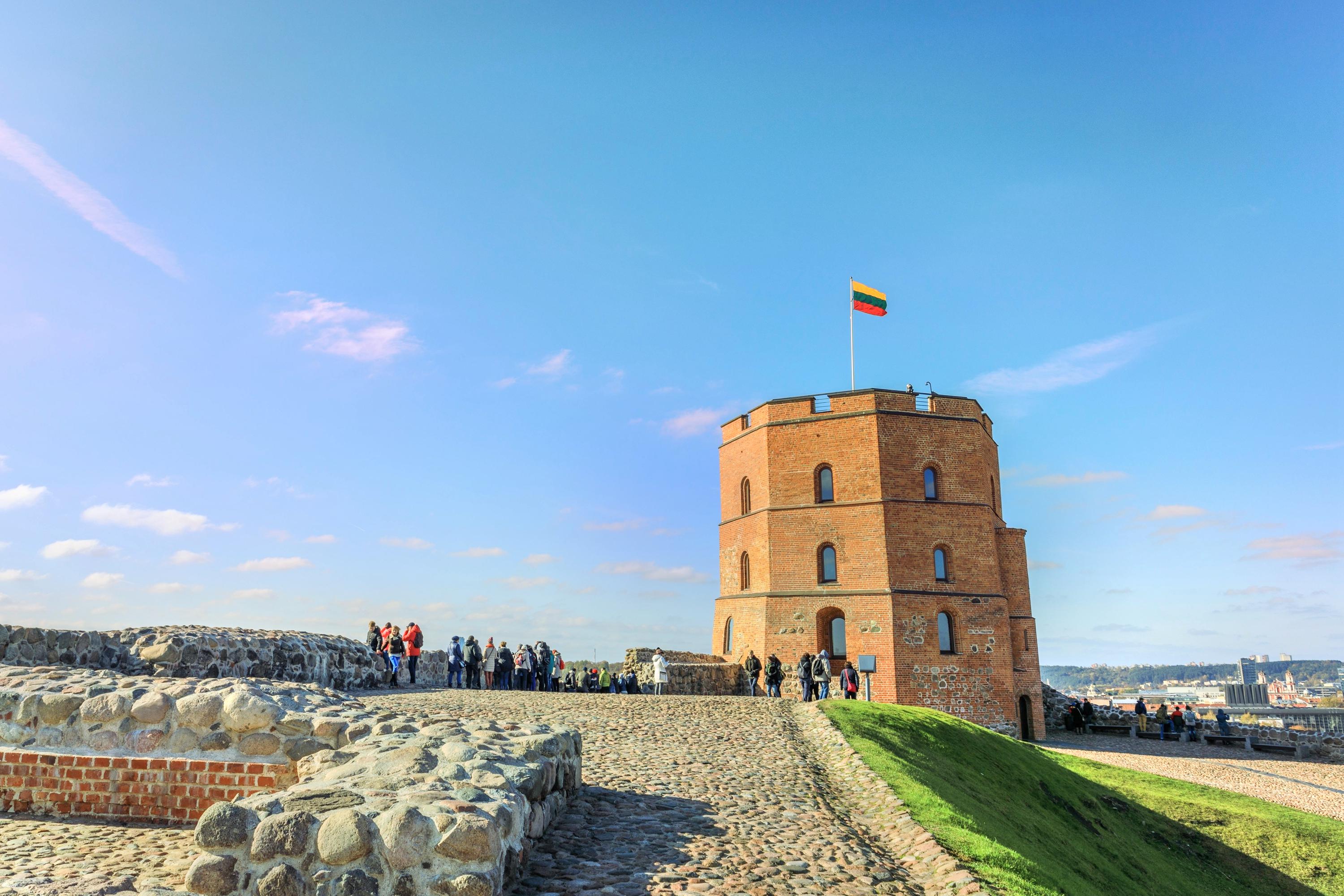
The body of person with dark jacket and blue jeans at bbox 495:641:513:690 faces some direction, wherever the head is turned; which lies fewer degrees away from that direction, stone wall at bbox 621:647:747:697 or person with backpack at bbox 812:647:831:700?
the stone wall

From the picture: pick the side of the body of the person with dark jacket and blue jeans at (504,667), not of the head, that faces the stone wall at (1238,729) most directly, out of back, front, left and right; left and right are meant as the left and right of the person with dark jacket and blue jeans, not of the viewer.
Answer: right

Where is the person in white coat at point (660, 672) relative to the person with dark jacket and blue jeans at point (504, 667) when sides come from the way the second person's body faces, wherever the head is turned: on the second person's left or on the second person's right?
on the second person's right

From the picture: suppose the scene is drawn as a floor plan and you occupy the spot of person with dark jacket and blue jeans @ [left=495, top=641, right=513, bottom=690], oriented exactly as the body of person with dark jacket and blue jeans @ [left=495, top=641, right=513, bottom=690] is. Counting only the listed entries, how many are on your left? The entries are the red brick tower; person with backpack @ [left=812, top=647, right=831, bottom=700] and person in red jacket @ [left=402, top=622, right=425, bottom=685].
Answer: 1

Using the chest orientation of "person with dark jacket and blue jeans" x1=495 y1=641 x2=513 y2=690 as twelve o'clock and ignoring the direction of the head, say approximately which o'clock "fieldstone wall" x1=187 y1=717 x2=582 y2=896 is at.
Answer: The fieldstone wall is roughly at 6 o'clock from the person with dark jacket and blue jeans.

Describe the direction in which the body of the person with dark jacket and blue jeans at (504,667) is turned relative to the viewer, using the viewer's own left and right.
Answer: facing away from the viewer

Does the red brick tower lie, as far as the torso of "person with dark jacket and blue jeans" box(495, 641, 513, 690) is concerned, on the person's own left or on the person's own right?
on the person's own right

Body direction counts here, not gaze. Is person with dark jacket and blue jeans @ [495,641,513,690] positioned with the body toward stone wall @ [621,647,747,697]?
no

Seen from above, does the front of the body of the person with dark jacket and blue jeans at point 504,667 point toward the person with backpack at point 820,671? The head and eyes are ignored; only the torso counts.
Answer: no

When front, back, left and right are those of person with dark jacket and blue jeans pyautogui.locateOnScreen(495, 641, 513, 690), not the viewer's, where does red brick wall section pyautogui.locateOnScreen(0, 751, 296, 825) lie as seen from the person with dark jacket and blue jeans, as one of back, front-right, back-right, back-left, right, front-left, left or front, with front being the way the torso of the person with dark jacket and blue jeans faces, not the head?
back

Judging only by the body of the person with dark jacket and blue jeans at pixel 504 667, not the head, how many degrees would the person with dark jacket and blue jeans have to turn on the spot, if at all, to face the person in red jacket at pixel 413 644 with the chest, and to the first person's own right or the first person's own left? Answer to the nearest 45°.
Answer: approximately 90° to the first person's own left

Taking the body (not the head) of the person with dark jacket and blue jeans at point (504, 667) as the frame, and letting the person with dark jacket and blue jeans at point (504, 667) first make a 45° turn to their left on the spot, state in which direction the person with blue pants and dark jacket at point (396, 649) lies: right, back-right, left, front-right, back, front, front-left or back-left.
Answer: front-left
